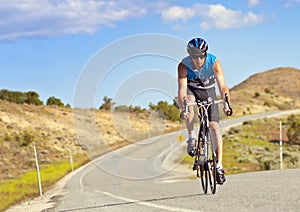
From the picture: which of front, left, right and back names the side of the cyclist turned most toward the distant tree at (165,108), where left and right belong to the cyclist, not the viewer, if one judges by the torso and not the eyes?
back

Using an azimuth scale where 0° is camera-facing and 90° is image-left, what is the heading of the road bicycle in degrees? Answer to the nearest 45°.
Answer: approximately 0°

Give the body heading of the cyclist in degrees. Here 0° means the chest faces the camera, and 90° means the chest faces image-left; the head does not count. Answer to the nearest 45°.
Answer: approximately 0°

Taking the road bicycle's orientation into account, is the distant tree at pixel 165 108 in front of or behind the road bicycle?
behind
